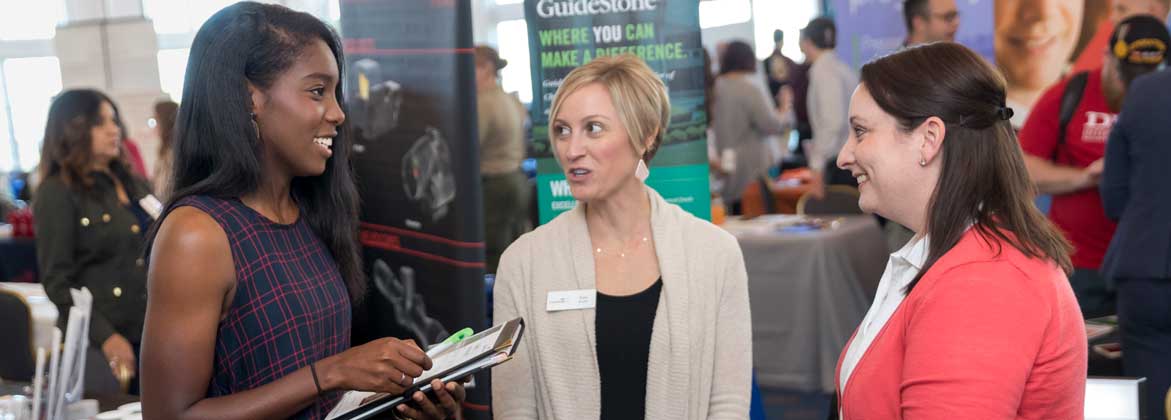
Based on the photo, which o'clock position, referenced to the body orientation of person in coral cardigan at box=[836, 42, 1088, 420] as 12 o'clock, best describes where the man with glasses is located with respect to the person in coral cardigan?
The man with glasses is roughly at 3 o'clock from the person in coral cardigan.

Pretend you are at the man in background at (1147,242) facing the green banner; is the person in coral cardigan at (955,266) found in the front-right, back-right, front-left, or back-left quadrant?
front-left

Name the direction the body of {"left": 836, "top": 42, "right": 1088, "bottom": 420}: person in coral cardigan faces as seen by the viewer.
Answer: to the viewer's left

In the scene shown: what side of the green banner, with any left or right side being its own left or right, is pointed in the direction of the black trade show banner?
right

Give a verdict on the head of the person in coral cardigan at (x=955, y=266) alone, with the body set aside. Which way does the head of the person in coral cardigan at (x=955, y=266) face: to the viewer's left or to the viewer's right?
to the viewer's left

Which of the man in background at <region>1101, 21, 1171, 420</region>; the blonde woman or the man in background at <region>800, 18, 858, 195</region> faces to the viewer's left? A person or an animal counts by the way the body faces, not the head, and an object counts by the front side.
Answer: the man in background at <region>800, 18, 858, 195</region>

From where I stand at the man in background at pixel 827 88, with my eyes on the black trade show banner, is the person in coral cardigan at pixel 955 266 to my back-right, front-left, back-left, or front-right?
front-left

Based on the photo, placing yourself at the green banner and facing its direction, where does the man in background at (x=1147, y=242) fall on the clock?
The man in background is roughly at 9 o'clock from the green banner.

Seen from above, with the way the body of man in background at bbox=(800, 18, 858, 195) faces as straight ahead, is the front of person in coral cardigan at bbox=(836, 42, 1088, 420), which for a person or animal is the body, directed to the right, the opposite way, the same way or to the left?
the same way

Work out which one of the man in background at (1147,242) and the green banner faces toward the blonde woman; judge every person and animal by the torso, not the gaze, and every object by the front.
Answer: the green banner

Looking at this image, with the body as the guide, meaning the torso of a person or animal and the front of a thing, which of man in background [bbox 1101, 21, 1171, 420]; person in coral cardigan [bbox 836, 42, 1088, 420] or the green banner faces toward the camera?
the green banner

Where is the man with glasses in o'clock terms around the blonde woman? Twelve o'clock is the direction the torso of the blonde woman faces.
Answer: The man with glasses is roughly at 7 o'clock from the blonde woman.

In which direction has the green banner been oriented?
toward the camera

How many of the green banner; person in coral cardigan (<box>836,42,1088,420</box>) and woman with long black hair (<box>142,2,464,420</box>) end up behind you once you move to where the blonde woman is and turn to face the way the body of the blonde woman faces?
1

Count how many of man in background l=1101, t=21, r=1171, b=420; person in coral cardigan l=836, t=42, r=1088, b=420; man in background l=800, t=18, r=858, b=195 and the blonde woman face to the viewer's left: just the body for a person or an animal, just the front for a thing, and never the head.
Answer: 2

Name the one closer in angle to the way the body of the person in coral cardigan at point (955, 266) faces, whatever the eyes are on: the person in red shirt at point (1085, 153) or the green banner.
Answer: the green banner
